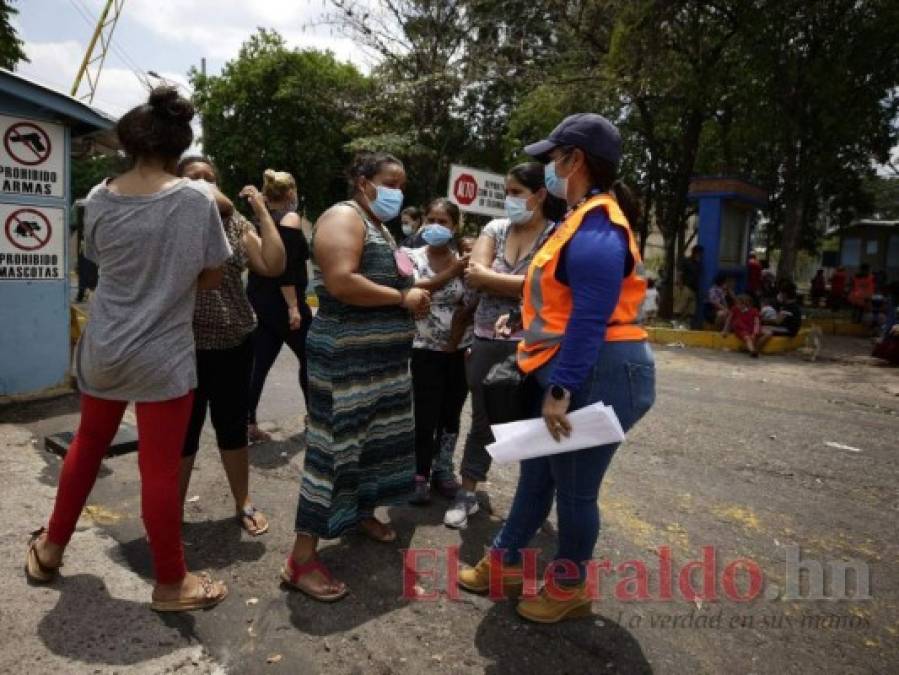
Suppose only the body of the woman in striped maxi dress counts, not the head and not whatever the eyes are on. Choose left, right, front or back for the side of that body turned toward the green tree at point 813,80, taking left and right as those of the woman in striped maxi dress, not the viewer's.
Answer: left

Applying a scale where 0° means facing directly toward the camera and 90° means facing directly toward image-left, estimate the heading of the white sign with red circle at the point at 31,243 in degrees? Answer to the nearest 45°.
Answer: approximately 0°

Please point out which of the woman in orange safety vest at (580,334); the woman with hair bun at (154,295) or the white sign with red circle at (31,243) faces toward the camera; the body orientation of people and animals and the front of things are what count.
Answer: the white sign with red circle

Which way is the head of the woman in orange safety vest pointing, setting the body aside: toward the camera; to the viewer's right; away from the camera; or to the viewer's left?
to the viewer's left

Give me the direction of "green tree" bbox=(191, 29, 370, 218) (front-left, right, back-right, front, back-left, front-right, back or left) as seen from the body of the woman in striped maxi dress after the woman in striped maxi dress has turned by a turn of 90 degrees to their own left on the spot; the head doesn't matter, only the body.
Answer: front-left

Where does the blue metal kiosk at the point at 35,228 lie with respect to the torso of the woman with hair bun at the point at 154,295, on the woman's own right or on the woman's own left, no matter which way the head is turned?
on the woman's own left

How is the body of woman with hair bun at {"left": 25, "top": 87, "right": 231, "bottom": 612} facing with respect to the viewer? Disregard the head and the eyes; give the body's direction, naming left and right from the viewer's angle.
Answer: facing away from the viewer and to the right of the viewer

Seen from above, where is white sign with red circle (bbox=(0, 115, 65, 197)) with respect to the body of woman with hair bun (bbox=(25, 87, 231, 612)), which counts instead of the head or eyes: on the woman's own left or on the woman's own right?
on the woman's own left

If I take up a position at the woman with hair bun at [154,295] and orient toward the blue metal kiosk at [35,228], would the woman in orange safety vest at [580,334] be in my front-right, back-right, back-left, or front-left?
back-right

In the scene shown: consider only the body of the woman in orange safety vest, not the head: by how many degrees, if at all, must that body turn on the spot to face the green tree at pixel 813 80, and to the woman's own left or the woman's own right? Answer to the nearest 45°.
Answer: approximately 90° to the woman's own right

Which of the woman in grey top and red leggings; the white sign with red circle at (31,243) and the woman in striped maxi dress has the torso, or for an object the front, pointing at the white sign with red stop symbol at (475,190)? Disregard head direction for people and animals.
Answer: the woman in grey top and red leggings

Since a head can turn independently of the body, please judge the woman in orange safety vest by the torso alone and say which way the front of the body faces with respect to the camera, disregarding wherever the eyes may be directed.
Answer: to the viewer's left

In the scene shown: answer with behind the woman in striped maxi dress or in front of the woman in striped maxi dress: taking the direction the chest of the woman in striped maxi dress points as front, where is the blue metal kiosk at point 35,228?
behind

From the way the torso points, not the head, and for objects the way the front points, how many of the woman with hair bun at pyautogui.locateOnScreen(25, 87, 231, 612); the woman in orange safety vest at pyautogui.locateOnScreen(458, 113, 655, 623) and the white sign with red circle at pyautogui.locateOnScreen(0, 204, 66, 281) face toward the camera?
1

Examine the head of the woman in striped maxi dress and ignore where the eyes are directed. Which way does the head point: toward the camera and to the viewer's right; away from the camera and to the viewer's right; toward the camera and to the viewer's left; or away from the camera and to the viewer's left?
toward the camera and to the viewer's right

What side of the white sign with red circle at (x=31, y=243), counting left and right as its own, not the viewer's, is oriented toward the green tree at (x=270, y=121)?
back

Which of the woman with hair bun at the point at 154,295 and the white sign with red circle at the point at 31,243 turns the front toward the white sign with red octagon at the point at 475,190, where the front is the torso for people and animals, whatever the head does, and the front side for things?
the woman with hair bun
